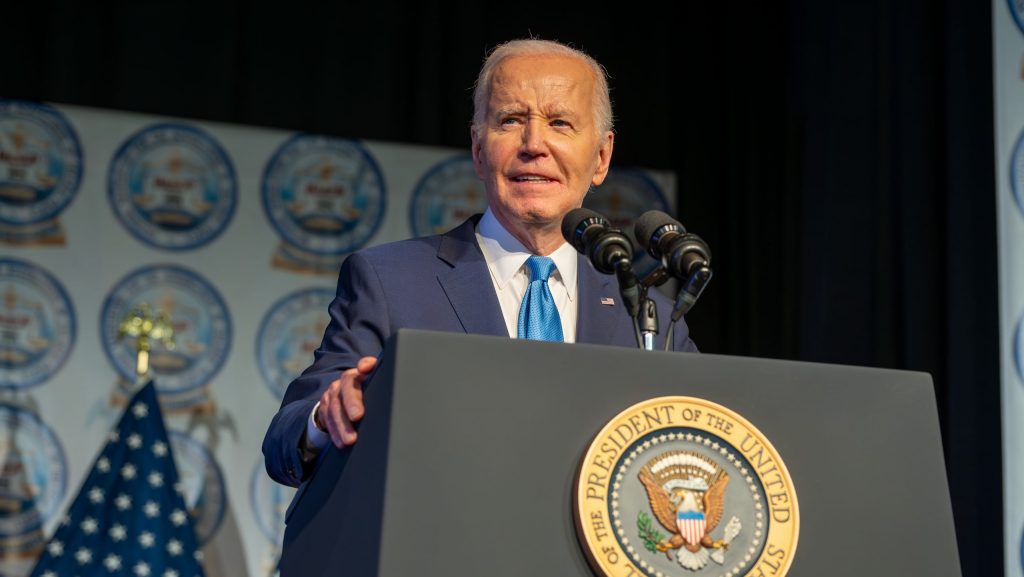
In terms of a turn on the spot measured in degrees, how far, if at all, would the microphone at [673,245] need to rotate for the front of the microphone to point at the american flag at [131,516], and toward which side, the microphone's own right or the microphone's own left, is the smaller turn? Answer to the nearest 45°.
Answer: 0° — it already faces it

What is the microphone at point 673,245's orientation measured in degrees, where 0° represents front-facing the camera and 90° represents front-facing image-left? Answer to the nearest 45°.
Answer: approximately 135°

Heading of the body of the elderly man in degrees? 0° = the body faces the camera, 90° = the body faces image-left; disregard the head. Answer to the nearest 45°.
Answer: approximately 0°

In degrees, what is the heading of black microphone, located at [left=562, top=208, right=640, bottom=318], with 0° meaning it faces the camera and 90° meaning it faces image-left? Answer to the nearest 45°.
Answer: approximately 135°

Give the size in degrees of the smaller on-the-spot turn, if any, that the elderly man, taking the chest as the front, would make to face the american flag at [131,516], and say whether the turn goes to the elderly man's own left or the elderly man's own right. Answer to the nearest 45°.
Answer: approximately 135° to the elderly man's own right
